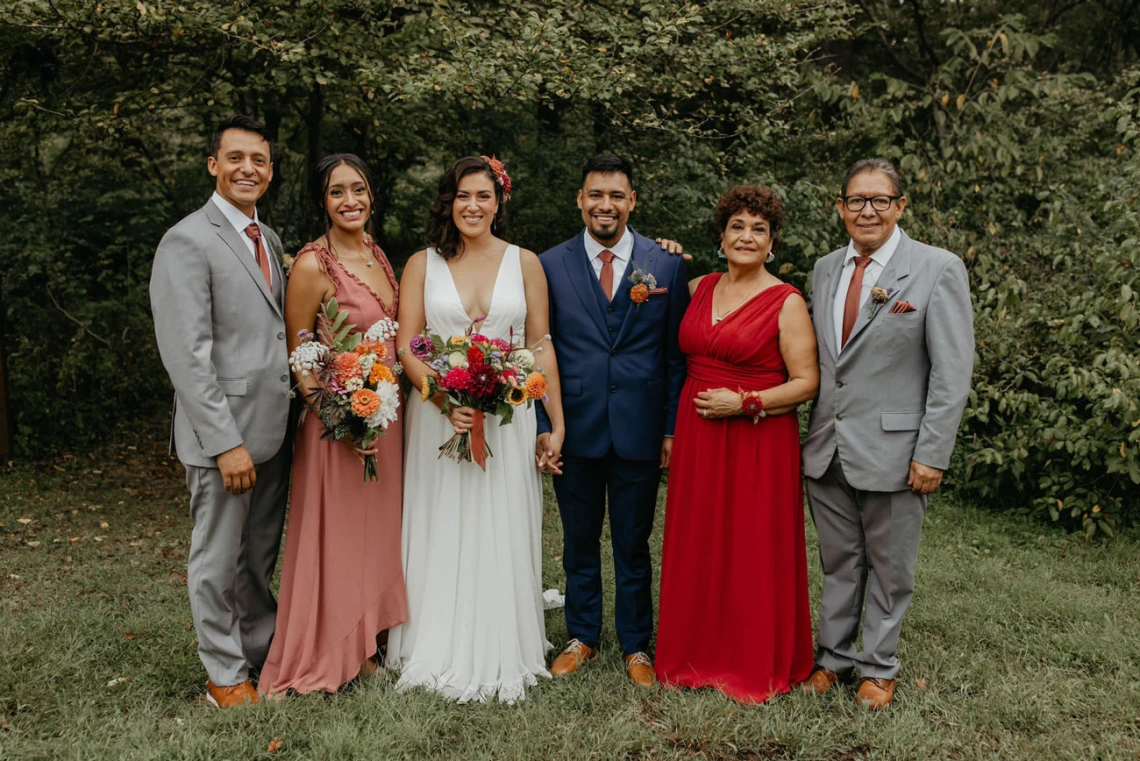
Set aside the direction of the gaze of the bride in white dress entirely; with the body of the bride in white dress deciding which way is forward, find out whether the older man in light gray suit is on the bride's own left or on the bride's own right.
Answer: on the bride's own left

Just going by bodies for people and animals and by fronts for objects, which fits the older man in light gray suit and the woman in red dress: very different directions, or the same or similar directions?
same or similar directions

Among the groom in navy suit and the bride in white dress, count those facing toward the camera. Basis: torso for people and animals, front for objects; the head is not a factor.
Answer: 2

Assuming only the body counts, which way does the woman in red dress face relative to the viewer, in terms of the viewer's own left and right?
facing the viewer and to the left of the viewer

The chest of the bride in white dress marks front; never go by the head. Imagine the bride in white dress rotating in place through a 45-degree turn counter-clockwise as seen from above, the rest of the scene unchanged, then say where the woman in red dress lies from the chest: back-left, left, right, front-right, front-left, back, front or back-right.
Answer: front-left

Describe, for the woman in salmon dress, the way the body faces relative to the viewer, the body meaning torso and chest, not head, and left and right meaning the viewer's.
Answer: facing the viewer and to the right of the viewer

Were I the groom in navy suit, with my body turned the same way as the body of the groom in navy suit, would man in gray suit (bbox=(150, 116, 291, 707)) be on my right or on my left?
on my right

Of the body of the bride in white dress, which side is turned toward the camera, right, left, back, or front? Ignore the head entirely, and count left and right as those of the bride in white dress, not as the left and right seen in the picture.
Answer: front

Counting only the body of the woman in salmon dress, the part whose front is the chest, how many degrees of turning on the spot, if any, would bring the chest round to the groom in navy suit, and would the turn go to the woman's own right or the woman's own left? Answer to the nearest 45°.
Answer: approximately 45° to the woman's own left

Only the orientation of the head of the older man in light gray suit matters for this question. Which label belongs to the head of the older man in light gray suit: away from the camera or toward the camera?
toward the camera

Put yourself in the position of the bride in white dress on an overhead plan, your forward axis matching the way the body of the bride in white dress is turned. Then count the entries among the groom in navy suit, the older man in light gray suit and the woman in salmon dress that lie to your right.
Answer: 1
